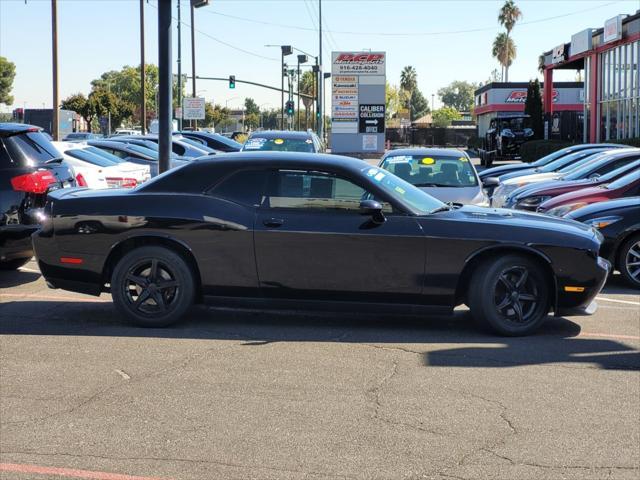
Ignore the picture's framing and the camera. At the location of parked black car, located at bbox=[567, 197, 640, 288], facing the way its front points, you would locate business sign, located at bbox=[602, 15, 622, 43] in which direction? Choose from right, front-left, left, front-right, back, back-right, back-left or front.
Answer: back-right

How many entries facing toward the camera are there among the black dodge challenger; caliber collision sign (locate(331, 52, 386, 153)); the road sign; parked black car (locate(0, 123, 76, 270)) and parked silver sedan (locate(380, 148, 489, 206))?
3

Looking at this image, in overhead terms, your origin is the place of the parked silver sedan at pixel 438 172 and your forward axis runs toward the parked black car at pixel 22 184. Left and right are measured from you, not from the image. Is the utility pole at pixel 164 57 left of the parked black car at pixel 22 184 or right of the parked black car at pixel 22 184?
right

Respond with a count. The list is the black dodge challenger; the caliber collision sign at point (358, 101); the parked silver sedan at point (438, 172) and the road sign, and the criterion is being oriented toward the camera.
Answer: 3

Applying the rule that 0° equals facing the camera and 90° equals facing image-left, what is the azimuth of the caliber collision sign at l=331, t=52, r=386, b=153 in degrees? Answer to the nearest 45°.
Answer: approximately 0°

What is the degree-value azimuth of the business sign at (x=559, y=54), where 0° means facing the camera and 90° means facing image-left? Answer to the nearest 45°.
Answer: approximately 45°

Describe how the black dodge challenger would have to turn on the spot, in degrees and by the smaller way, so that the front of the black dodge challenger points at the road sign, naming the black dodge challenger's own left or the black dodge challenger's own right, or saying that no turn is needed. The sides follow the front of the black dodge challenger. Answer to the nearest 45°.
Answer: approximately 90° to the black dodge challenger's own left

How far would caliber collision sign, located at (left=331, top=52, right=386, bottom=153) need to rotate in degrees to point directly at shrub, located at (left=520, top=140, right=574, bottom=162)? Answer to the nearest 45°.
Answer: approximately 45° to its left

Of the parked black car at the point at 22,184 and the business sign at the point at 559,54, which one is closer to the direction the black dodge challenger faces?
the business sign

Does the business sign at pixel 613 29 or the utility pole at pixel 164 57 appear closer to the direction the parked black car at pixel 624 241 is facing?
the utility pole

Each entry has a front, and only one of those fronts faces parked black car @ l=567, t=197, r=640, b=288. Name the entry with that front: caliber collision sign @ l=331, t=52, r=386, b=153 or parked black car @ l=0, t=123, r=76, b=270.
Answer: the caliber collision sign

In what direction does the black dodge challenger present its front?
to the viewer's right

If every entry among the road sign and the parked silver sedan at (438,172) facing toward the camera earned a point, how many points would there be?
2
